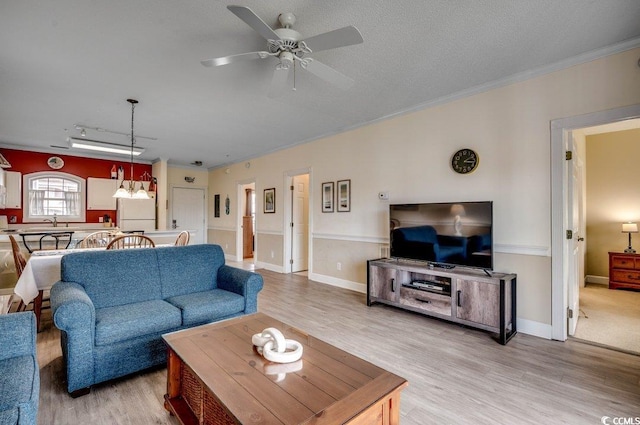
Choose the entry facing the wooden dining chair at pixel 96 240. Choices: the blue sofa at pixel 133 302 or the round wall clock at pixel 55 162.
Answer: the round wall clock

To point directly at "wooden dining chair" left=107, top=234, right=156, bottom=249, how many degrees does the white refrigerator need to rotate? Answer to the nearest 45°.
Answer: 0° — it already faces it

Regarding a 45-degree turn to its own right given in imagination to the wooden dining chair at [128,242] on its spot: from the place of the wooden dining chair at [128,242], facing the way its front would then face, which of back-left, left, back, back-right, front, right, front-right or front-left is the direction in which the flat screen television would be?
right

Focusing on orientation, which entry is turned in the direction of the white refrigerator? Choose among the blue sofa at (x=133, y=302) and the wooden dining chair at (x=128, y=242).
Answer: the wooden dining chair

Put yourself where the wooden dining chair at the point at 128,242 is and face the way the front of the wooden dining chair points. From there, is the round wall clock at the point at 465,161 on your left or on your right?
on your right

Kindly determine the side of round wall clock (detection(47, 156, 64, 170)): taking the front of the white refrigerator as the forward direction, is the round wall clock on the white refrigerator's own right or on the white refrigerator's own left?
on the white refrigerator's own right

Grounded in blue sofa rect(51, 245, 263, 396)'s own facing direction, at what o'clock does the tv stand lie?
The tv stand is roughly at 11 o'clock from the blue sofa.

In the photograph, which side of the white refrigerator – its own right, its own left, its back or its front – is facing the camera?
front

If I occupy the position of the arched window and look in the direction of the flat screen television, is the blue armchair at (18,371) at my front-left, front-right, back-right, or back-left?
front-right

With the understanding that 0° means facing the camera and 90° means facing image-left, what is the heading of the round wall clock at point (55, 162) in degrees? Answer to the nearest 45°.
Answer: approximately 0°

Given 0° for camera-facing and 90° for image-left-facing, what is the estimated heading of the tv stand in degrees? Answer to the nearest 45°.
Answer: approximately 45°

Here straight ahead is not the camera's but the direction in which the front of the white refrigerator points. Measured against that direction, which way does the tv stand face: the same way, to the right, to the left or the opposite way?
to the right

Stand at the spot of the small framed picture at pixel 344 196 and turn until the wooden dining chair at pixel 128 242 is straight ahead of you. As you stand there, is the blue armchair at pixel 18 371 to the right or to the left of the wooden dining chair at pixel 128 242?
left

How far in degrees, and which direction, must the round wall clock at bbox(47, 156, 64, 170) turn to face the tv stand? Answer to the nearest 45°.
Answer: approximately 45° to its left

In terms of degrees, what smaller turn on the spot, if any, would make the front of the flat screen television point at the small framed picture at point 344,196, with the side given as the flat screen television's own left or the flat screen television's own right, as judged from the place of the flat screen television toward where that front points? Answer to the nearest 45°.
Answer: approximately 90° to the flat screen television's own right

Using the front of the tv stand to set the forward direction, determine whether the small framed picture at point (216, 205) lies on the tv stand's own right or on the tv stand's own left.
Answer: on the tv stand's own right

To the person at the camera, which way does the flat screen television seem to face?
facing the viewer and to the left of the viewer

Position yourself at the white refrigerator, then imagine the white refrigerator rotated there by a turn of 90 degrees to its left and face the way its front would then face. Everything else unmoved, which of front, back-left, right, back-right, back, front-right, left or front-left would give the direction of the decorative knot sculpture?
right

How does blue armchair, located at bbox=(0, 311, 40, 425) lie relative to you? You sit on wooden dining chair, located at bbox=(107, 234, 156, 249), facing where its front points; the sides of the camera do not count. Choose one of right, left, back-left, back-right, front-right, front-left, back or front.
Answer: back

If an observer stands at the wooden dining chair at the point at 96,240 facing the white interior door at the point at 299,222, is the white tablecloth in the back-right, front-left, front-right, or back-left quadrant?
back-right

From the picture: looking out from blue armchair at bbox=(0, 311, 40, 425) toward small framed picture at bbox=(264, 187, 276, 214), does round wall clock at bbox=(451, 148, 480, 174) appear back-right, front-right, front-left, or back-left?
front-right
